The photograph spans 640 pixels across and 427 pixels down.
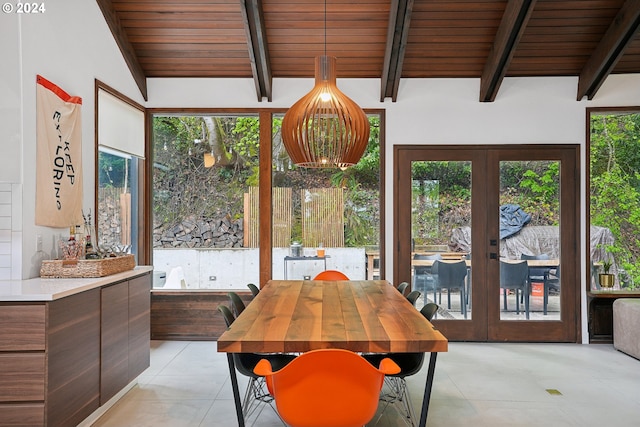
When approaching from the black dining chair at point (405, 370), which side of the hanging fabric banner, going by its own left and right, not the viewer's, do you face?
front

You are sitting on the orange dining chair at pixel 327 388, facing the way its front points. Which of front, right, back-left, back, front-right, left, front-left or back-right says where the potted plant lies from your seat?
front-right

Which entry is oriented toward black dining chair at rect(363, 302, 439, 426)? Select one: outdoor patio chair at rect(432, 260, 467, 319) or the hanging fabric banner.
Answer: the hanging fabric banner

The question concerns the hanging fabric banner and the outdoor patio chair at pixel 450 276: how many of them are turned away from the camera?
1

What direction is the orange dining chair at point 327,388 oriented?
away from the camera

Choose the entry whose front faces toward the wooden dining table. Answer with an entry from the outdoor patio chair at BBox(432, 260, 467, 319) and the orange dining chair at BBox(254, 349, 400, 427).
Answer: the orange dining chair

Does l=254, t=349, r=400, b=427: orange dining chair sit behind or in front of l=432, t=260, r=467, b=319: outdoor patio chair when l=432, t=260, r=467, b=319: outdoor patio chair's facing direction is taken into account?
behind

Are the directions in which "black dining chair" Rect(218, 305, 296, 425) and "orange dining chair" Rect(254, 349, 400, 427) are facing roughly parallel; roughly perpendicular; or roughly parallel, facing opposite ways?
roughly perpendicular

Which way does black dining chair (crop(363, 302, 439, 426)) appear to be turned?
to the viewer's left

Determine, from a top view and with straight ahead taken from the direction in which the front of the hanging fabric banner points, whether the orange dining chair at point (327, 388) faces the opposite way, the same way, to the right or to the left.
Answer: to the left

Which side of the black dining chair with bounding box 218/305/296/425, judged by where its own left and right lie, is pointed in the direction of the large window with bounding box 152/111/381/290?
left

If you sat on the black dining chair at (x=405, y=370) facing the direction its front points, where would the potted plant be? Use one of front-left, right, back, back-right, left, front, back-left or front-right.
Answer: back-right

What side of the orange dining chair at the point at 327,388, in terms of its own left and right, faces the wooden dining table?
front

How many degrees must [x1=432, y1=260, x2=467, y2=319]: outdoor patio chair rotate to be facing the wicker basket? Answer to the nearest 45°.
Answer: approximately 135° to its left

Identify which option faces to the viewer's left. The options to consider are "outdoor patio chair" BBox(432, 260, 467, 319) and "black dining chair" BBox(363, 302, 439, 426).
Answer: the black dining chair

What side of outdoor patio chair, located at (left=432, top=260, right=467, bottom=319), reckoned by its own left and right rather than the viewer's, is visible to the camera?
back
